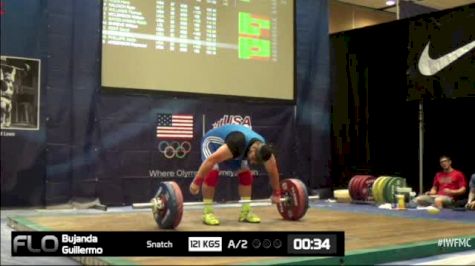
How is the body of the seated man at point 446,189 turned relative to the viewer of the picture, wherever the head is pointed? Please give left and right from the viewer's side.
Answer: facing the viewer and to the left of the viewer

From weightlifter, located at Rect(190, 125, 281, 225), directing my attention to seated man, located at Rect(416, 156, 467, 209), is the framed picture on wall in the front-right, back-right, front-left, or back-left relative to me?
back-left

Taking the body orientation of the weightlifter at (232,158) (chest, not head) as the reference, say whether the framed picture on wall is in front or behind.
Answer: behind

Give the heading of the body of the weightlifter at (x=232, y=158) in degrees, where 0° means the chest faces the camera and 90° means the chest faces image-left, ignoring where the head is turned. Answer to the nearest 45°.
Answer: approximately 315°

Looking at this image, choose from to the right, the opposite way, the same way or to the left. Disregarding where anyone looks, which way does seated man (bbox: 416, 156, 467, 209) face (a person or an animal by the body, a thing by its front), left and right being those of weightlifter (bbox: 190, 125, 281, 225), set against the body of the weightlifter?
to the right

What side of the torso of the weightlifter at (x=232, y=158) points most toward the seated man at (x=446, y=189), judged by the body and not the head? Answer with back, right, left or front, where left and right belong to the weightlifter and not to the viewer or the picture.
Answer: left

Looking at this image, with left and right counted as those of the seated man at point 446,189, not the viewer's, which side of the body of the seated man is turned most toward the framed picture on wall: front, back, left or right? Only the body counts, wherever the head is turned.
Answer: front

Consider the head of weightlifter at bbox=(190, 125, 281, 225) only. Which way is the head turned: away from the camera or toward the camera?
toward the camera

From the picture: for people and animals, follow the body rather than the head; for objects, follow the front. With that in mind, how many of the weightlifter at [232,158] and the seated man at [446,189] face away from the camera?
0

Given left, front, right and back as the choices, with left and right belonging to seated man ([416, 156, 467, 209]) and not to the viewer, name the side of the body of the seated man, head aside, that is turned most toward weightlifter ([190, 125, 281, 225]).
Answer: front

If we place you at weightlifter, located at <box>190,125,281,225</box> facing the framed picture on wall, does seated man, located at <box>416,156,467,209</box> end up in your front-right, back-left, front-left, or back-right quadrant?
back-right
